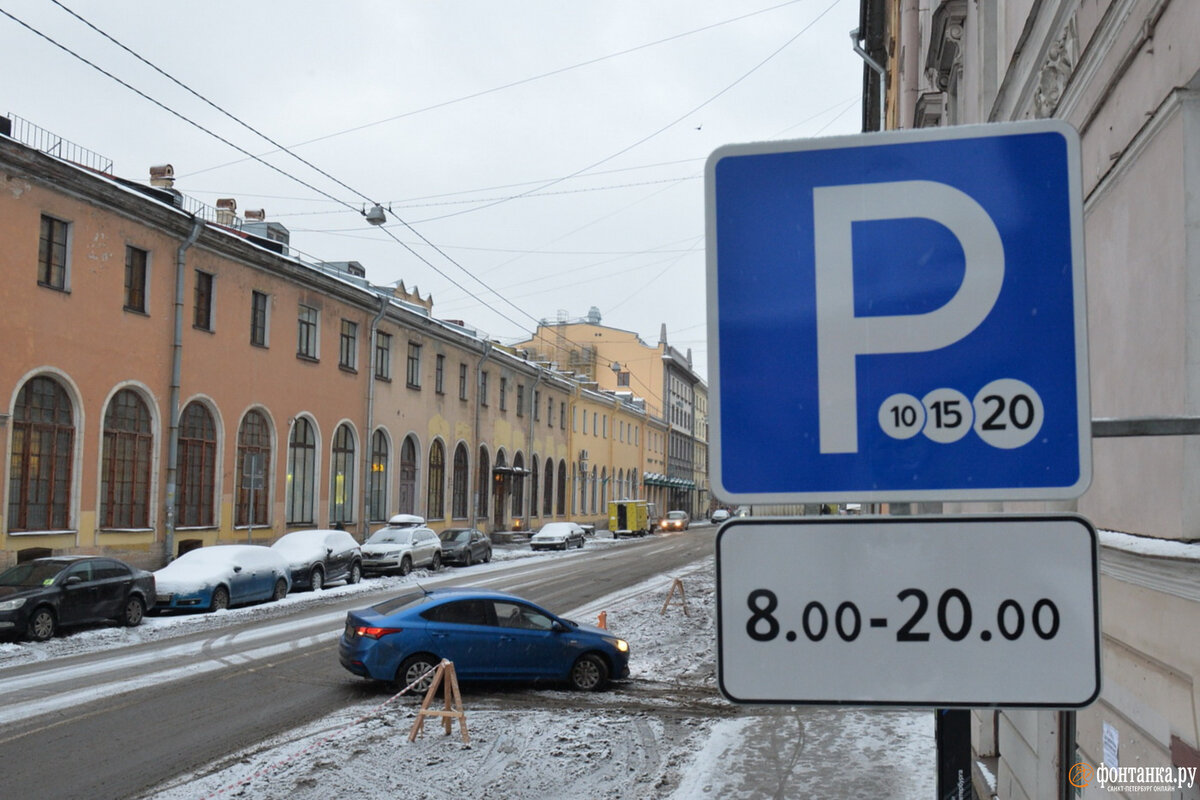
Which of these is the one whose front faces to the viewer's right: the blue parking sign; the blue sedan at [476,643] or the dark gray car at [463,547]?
the blue sedan

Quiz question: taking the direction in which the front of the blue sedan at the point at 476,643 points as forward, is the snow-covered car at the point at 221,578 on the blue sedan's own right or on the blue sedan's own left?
on the blue sedan's own left

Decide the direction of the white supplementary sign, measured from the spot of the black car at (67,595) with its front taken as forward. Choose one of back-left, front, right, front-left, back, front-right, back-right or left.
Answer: front-left

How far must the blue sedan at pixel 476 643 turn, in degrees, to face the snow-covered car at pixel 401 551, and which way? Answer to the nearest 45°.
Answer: approximately 90° to its left

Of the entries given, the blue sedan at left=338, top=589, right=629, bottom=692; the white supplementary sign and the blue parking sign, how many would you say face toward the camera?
2

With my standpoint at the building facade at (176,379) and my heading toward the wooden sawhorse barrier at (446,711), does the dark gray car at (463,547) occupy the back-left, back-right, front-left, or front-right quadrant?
back-left

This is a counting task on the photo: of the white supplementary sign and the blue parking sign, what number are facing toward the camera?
2

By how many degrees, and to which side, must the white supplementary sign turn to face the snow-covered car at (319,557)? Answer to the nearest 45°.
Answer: approximately 135° to its right

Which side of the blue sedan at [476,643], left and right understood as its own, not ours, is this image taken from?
right

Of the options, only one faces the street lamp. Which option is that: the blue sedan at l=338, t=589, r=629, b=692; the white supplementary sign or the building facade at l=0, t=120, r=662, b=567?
the building facade

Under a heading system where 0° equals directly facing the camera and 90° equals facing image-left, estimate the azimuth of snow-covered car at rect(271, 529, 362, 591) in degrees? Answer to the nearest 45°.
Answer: approximately 45°

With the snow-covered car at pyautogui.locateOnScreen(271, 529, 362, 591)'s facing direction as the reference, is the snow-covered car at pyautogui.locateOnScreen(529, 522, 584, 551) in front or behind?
behind

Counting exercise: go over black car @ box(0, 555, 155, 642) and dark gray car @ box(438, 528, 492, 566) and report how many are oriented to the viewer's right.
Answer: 0

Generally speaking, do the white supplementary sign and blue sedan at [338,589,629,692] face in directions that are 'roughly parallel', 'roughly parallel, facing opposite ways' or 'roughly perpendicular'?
roughly perpendicular
